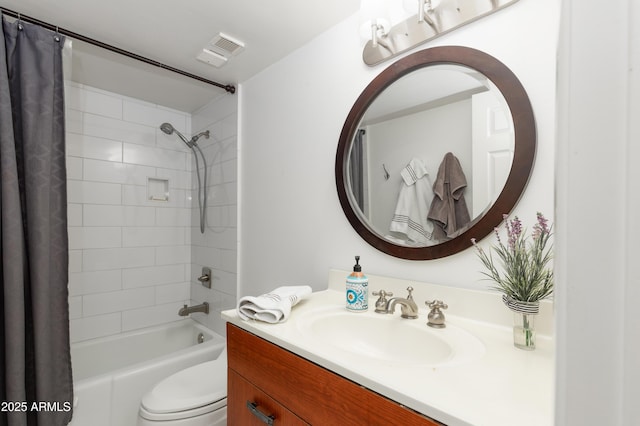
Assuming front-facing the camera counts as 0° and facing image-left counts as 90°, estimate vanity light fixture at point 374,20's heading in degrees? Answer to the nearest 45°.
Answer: approximately 45°

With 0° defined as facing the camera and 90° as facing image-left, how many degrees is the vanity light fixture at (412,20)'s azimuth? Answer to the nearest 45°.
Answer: approximately 45°

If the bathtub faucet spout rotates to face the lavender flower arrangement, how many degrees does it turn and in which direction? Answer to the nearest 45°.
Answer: approximately 90° to its left

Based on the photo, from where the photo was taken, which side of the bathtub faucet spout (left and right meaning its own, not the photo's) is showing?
left
